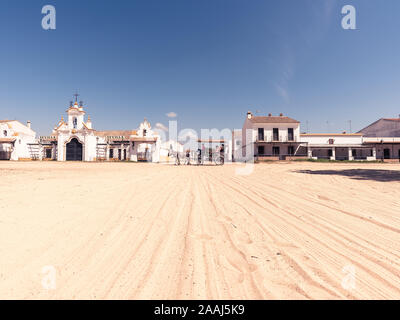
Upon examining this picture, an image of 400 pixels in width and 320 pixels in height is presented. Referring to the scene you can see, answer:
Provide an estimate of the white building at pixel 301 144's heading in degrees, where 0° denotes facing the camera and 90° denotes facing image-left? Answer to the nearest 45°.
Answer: approximately 0°

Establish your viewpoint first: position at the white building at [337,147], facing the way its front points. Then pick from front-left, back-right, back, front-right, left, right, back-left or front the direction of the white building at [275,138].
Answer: front-right

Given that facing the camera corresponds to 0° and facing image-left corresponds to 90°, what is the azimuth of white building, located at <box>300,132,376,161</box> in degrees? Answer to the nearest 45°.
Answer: approximately 0°

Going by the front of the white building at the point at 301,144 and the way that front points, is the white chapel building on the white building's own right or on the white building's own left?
on the white building's own right

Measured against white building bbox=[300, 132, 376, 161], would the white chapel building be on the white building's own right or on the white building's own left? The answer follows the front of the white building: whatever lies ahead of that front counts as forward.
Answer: on the white building's own right

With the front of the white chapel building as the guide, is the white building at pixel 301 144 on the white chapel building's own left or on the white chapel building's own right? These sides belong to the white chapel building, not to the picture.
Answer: on the white chapel building's own left

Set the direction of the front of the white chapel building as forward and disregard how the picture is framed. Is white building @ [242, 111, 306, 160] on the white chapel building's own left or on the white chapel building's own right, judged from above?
on the white chapel building's own left
